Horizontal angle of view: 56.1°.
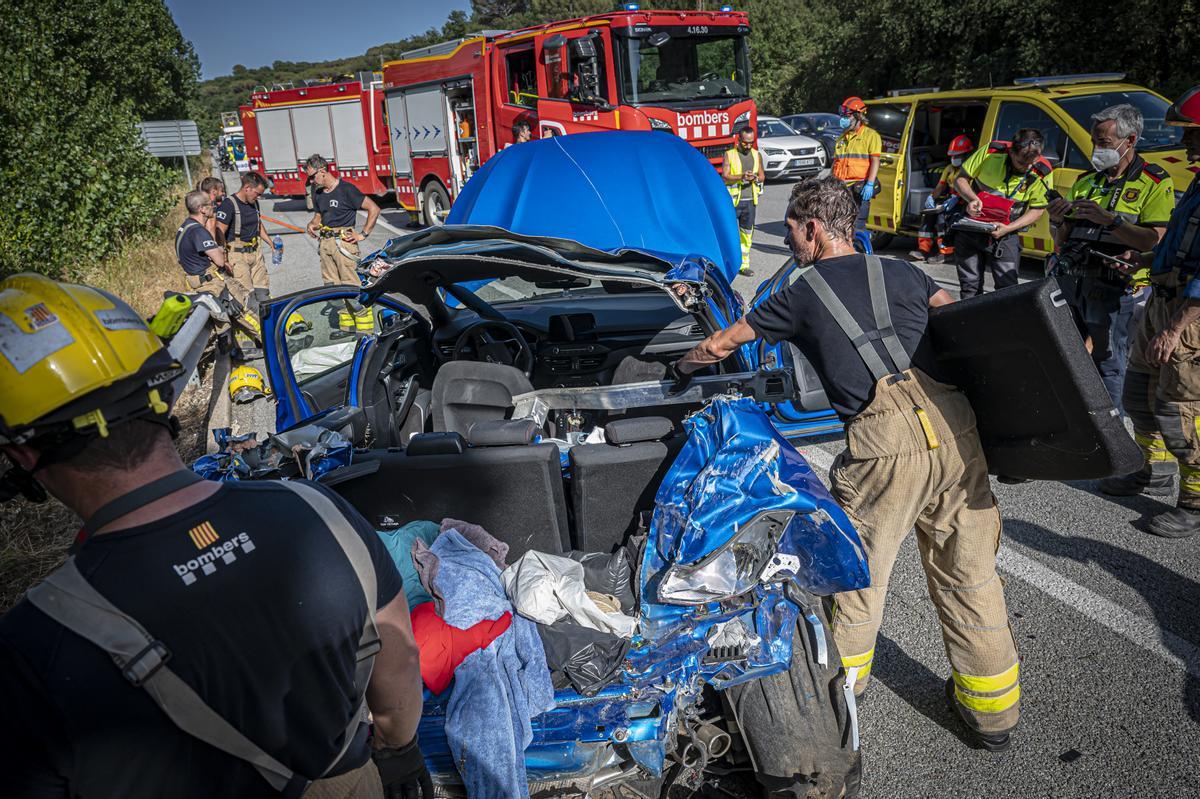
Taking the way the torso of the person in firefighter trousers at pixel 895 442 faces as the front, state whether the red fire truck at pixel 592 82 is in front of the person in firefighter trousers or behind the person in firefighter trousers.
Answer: in front

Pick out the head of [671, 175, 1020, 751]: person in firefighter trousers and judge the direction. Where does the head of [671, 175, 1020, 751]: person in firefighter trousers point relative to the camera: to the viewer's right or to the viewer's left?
to the viewer's left

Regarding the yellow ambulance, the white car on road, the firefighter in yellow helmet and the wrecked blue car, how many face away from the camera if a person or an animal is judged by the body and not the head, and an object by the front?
2

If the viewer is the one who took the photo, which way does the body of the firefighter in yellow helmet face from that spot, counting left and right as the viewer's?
facing away from the viewer

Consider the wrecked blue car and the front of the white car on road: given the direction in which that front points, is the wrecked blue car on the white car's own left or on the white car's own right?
on the white car's own right

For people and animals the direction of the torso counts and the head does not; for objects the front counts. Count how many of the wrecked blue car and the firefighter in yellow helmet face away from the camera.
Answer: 2

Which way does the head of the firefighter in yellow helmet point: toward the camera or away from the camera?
away from the camera

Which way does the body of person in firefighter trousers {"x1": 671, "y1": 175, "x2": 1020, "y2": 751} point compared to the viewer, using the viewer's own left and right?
facing away from the viewer and to the left of the viewer

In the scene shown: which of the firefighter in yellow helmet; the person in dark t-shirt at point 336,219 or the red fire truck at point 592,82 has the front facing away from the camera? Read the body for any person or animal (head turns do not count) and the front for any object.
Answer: the firefighter in yellow helmet

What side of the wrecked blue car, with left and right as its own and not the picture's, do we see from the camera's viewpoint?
back
